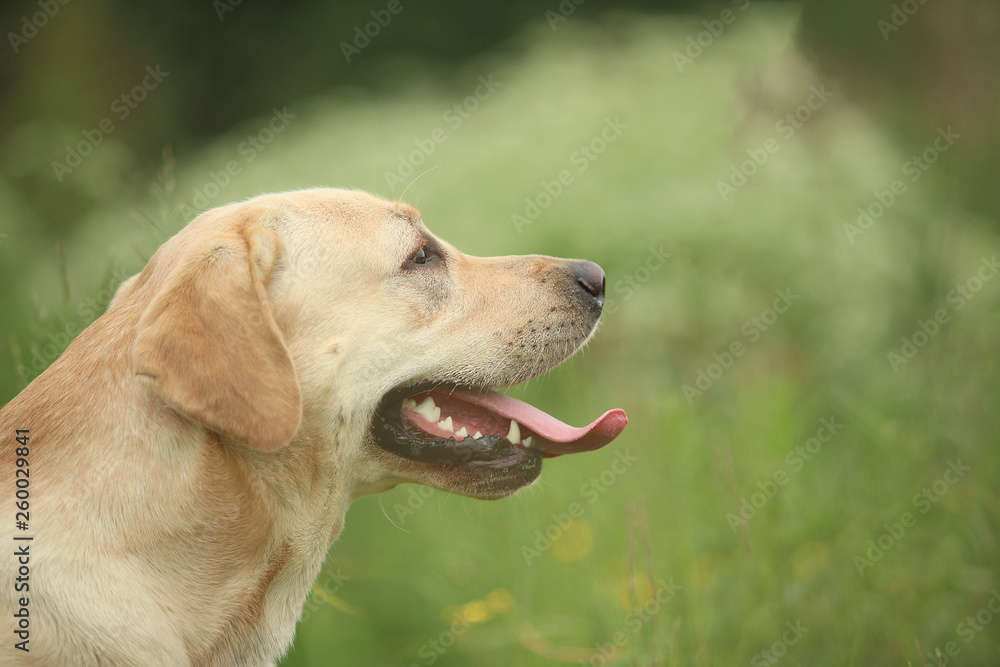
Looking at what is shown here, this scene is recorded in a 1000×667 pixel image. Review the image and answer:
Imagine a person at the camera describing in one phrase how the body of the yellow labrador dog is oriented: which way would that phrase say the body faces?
to the viewer's right
